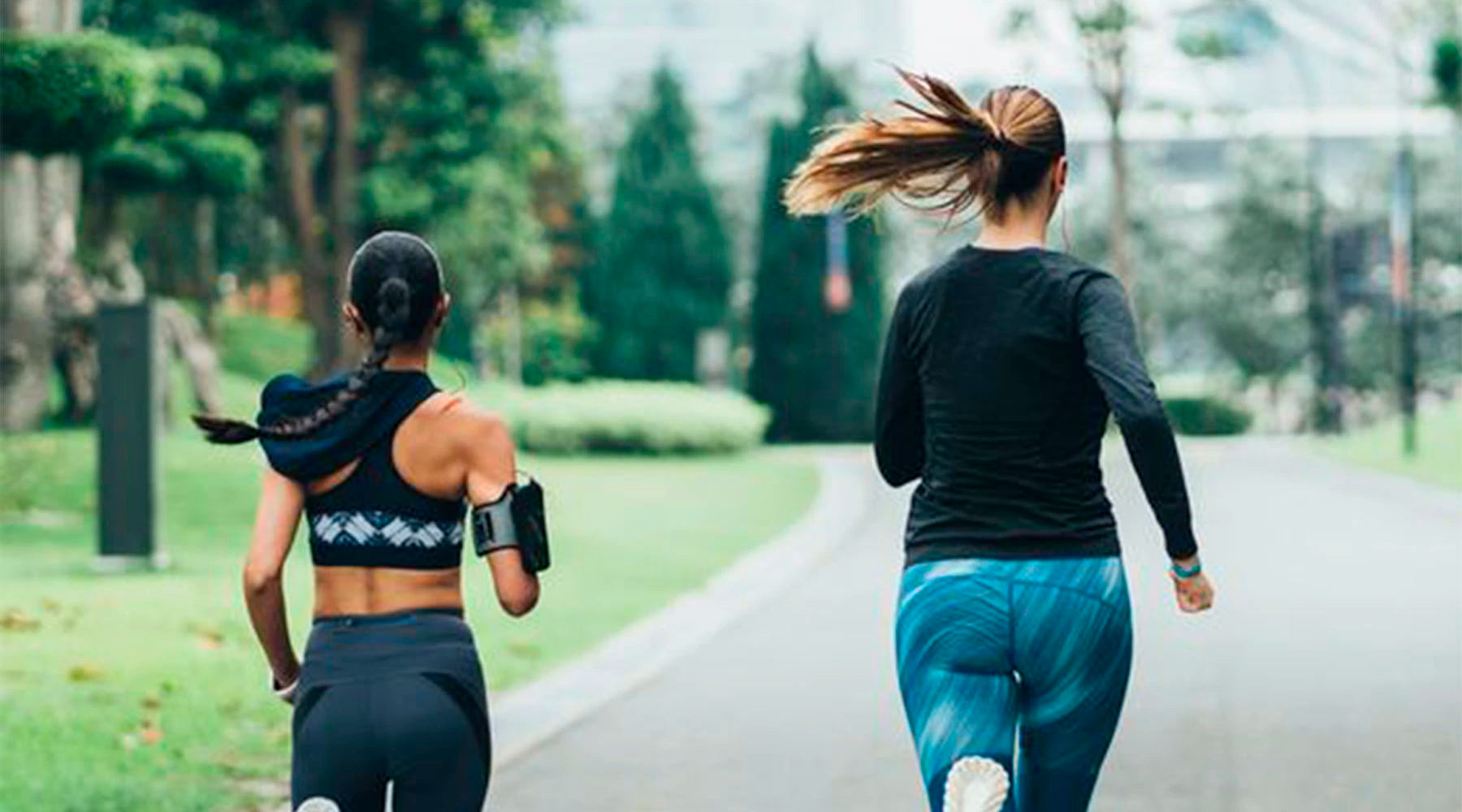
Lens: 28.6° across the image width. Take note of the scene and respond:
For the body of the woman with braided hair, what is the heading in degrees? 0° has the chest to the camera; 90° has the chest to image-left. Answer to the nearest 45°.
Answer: approximately 180°

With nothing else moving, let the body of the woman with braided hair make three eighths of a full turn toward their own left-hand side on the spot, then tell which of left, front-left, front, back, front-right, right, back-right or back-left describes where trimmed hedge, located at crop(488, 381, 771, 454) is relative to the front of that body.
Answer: back-right

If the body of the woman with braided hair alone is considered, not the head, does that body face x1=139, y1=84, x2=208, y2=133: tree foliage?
yes

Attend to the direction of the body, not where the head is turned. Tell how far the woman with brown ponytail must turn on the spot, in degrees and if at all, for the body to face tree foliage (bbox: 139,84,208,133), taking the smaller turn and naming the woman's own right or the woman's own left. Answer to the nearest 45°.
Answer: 0° — they already face it

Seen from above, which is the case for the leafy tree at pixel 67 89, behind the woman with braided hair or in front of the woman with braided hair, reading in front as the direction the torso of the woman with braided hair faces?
in front

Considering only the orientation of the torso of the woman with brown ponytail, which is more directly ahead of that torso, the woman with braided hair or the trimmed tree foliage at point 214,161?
the trimmed tree foliage

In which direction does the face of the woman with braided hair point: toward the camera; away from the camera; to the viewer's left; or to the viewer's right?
away from the camera

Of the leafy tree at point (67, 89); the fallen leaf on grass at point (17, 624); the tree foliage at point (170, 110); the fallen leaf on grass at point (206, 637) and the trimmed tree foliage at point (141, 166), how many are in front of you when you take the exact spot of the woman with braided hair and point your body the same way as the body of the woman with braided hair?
5

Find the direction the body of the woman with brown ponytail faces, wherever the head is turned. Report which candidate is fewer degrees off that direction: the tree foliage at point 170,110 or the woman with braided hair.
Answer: the tree foliage

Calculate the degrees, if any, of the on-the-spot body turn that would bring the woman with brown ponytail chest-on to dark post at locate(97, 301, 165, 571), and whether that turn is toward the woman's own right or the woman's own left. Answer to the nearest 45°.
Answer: approximately 45° to the woman's own left

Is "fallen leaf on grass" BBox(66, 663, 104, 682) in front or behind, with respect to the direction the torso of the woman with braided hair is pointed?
in front

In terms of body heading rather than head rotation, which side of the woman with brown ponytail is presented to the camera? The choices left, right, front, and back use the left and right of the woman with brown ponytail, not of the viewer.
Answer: back

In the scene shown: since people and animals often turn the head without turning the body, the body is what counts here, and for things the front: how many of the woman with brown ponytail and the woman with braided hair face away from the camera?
2

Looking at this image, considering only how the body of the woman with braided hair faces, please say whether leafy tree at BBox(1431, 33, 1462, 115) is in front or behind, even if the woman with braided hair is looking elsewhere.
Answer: in front
